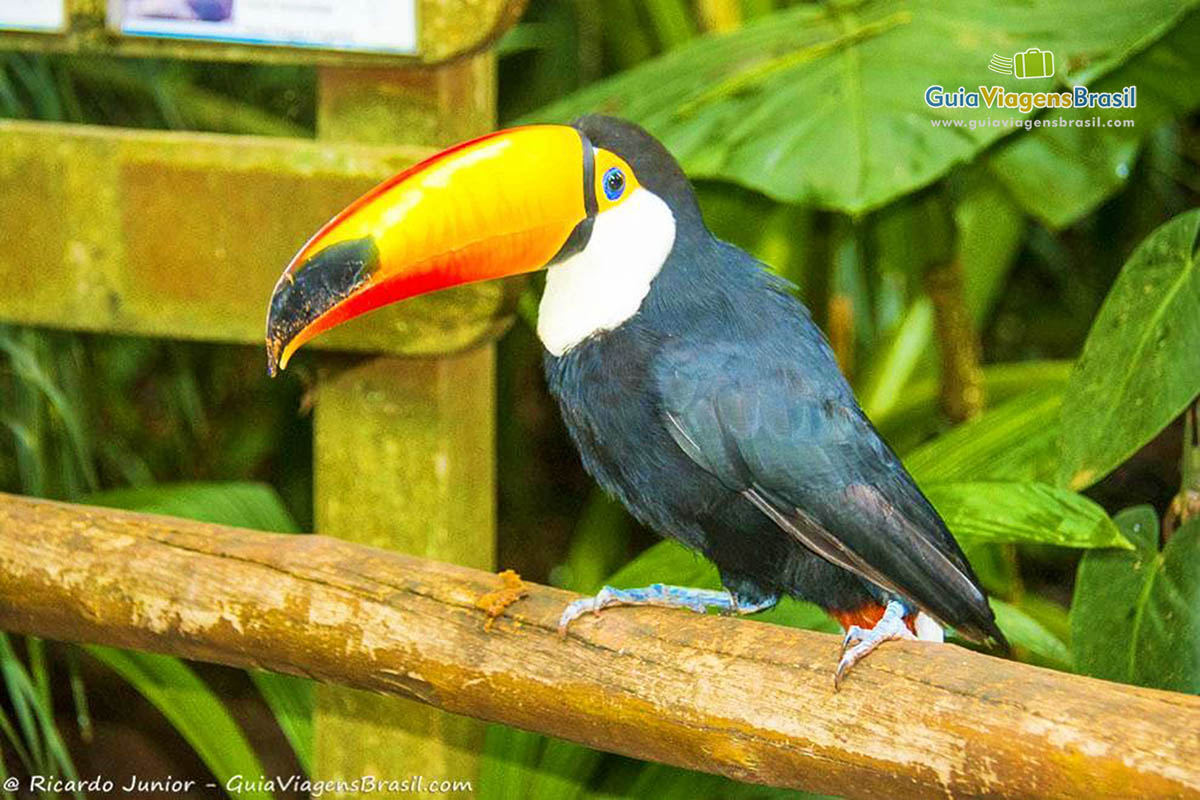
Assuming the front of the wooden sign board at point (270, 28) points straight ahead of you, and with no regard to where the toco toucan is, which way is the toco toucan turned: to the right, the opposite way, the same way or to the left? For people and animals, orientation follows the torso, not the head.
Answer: to the right

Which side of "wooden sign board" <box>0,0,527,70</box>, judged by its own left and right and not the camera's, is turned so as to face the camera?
front

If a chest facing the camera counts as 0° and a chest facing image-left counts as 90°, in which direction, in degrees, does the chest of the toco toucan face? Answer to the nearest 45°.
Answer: approximately 90°

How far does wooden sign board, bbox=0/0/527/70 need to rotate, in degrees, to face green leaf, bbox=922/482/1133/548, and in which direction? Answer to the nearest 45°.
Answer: approximately 45° to its left

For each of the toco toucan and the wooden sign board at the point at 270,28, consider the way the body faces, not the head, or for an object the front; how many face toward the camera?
1

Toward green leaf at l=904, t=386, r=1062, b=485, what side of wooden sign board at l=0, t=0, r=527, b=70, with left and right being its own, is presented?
left
